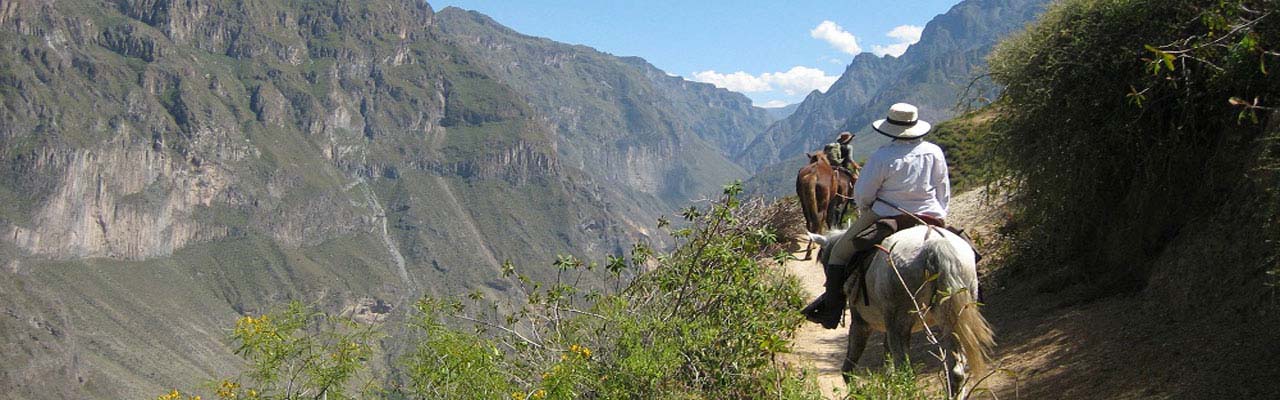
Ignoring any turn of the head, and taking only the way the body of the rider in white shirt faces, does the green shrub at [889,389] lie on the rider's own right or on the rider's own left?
on the rider's own left

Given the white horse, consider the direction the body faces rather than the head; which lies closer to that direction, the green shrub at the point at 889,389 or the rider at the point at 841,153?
the rider

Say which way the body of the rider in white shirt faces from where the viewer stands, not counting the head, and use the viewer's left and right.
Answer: facing away from the viewer and to the left of the viewer

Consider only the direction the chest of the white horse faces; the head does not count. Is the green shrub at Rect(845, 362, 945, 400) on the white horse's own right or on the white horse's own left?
on the white horse's own left

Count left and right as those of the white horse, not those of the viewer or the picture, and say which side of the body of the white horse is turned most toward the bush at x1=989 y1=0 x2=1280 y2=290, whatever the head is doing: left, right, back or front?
right

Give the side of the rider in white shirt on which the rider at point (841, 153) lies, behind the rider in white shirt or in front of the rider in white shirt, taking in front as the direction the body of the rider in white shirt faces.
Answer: in front

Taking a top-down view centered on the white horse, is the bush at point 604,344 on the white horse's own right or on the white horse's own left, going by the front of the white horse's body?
on the white horse's own left

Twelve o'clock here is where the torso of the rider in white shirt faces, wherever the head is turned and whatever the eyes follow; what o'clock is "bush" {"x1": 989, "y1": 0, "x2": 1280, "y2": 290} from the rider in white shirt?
The bush is roughly at 3 o'clock from the rider in white shirt.

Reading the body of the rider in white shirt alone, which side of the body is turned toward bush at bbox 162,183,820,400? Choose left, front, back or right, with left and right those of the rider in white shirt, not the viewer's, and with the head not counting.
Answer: left

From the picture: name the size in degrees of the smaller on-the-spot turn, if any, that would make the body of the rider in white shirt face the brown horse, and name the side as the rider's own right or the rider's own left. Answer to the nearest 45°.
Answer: approximately 45° to the rider's own right

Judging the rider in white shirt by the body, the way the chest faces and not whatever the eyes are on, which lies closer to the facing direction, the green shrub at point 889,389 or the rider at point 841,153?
the rider

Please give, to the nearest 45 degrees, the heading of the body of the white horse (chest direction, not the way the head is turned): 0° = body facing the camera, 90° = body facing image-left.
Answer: approximately 135°

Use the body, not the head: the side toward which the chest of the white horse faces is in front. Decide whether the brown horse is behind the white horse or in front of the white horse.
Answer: in front

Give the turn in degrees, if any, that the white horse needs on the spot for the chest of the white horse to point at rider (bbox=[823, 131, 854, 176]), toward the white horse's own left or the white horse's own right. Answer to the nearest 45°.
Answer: approximately 45° to the white horse's own right
